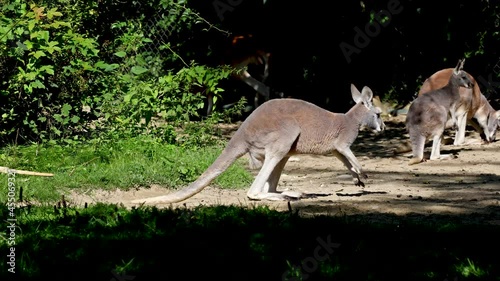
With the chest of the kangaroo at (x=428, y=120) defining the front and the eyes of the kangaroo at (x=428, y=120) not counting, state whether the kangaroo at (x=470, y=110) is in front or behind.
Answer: in front

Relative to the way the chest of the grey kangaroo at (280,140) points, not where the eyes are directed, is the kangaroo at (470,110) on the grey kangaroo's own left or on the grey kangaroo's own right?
on the grey kangaroo's own left

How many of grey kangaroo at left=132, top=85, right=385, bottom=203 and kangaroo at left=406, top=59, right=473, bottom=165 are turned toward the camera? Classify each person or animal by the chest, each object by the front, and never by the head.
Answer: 0

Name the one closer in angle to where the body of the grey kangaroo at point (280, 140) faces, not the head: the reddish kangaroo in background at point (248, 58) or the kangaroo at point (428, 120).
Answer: the kangaroo

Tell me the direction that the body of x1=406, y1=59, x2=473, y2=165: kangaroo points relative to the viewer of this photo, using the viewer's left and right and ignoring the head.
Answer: facing away from the viewer and to the right of the viewer

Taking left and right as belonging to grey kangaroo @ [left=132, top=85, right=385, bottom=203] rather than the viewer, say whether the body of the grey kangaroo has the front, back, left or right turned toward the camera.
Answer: right

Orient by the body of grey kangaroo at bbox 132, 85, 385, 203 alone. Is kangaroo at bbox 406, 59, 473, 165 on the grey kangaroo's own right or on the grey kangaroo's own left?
on the grey kangaroo's own left

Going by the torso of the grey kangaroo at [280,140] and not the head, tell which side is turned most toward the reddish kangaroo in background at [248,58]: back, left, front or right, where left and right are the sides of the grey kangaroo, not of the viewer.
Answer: left
